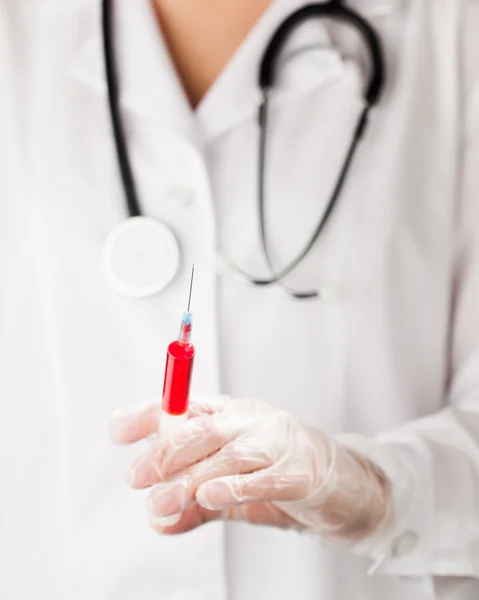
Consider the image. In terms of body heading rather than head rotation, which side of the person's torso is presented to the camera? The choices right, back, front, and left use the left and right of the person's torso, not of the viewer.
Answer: front
